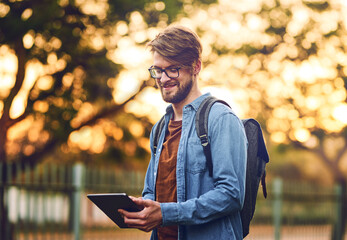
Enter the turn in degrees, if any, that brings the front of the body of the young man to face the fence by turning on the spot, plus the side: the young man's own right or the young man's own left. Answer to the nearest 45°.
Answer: approximately 135° to the young man's own right

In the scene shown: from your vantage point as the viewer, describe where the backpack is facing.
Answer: facing away from the viewer and to the right of the viewer

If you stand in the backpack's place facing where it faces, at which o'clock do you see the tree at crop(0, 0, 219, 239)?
The tree is roughly at 10 o'clock from the backpack.

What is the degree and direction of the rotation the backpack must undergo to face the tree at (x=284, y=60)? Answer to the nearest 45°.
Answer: approximately 45° to its left

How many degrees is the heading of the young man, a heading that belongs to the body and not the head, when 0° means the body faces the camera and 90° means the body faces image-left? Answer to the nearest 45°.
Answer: approximately 45°

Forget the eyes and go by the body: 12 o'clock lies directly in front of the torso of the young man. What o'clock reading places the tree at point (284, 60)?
The tree is roughly at 5 o'clock from the young man.
